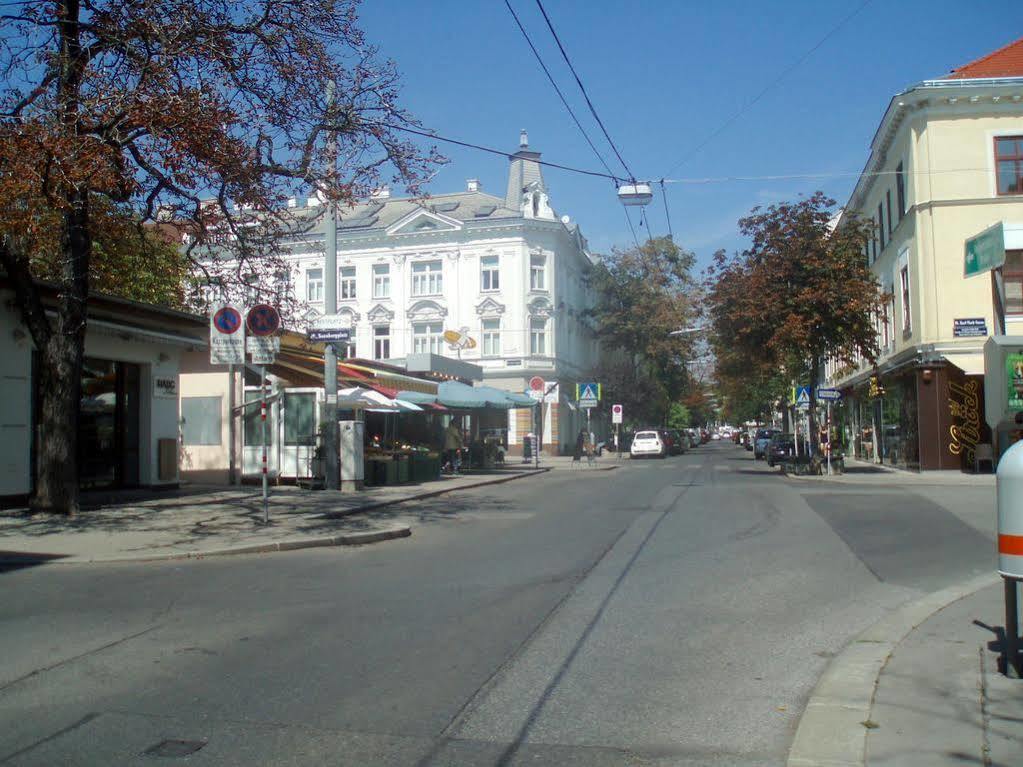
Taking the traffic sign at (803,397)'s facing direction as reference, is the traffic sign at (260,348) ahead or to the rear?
ahead

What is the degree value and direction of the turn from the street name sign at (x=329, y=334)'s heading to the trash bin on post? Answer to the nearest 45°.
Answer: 0° — it already faces it

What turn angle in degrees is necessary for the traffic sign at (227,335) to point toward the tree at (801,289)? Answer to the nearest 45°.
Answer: approximately 135° to its left

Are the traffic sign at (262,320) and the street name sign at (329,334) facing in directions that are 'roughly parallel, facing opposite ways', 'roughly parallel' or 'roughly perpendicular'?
roughly parallel

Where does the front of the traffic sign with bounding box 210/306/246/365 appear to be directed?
toward the camera

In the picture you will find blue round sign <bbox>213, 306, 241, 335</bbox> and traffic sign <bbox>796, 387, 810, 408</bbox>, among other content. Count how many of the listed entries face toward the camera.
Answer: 2

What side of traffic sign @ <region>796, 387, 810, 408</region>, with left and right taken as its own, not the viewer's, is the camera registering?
front

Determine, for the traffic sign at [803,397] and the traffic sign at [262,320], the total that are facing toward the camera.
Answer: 2

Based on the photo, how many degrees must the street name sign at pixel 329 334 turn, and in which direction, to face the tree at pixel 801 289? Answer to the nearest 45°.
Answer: approximately 135° to its left

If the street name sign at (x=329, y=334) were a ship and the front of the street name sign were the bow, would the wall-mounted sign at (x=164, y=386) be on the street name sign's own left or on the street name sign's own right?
on the street name sign's own right

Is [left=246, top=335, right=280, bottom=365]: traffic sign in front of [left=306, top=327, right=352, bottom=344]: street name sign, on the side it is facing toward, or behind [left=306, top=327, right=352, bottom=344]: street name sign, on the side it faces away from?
in front

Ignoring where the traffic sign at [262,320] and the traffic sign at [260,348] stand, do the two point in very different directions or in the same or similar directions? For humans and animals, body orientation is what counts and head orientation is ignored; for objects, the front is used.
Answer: same or similar directions

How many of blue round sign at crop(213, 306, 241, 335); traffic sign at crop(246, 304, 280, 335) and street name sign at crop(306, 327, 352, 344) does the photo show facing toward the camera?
3
